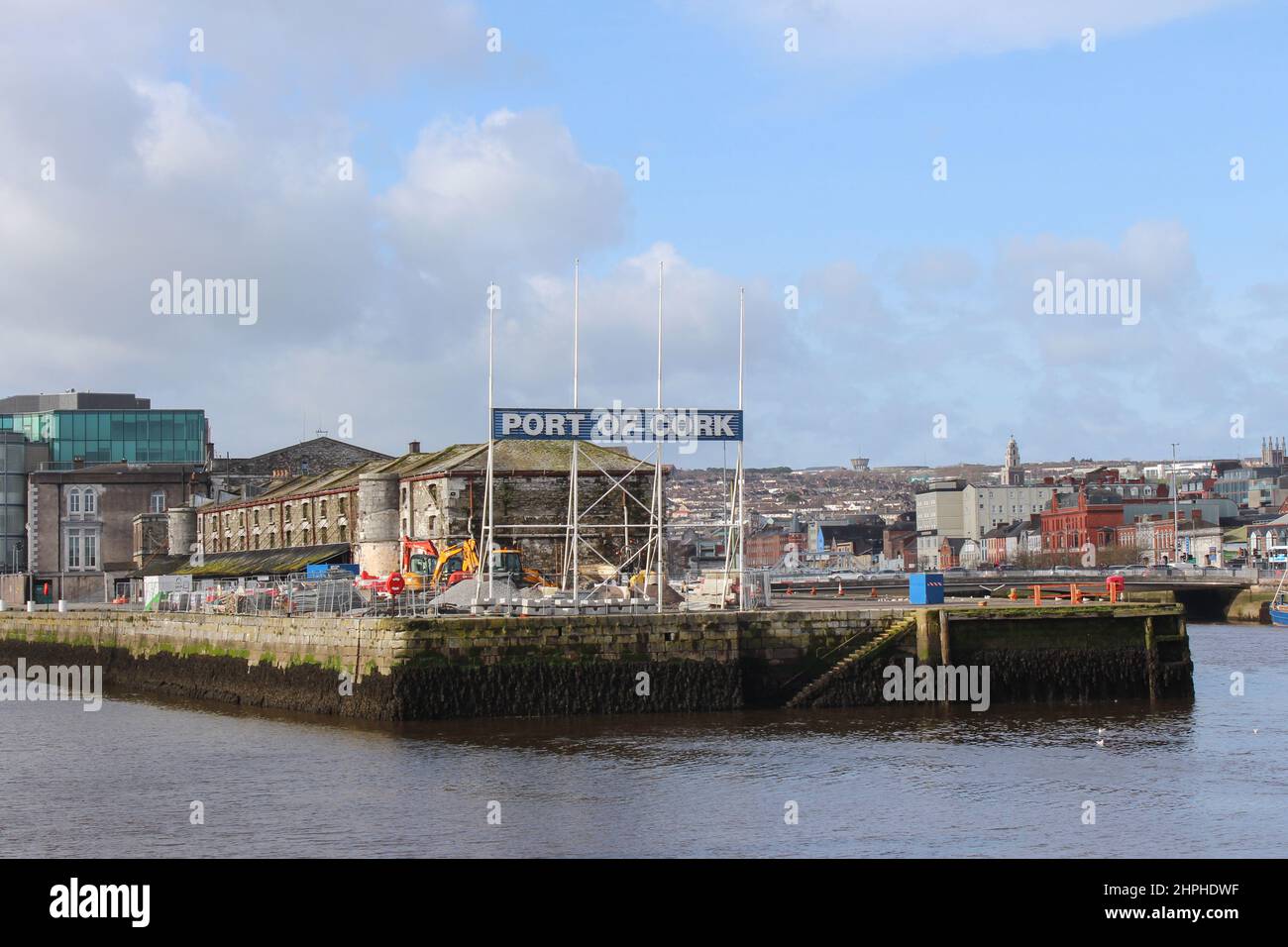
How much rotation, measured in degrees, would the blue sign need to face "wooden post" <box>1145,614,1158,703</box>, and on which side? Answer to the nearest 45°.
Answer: approximately 90° to its left

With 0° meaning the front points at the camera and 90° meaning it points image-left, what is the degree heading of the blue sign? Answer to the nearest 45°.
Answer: approximately 0°
